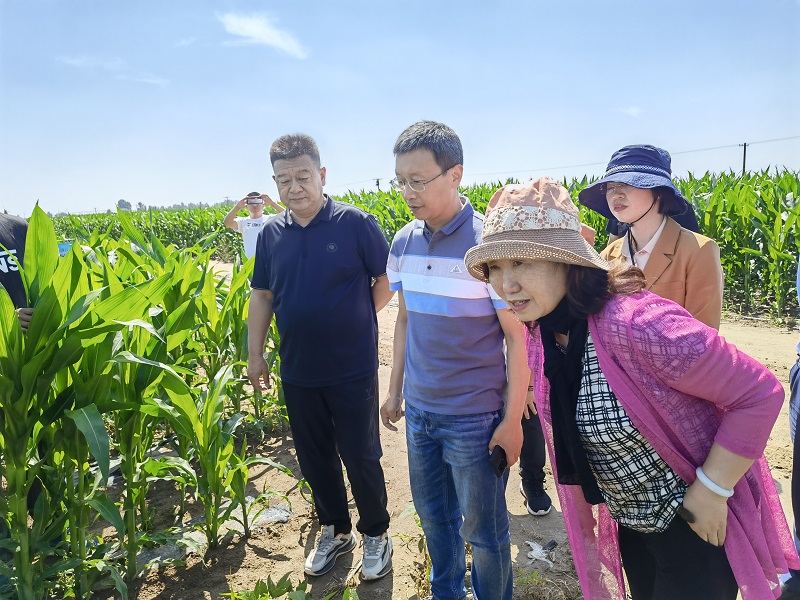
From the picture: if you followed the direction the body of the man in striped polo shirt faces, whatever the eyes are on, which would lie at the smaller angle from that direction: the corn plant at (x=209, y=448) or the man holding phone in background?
the corn plant

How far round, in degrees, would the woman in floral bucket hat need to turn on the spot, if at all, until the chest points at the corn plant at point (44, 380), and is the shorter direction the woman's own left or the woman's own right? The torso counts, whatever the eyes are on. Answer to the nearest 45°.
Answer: approximately 45° to the woman's own right

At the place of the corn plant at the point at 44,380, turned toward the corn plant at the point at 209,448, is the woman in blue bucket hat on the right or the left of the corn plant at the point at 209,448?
right

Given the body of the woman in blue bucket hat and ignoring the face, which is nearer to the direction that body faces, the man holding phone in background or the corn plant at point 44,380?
the corn plant

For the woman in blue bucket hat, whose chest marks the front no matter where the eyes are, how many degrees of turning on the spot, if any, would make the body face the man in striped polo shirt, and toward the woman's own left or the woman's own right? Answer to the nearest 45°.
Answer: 0° — they already face them

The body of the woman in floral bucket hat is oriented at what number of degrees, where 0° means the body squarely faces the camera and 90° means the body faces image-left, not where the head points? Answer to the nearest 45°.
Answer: approximately 45°

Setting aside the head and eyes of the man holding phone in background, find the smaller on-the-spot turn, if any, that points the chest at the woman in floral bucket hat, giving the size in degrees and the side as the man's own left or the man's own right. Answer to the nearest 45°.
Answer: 0° — they already face them
